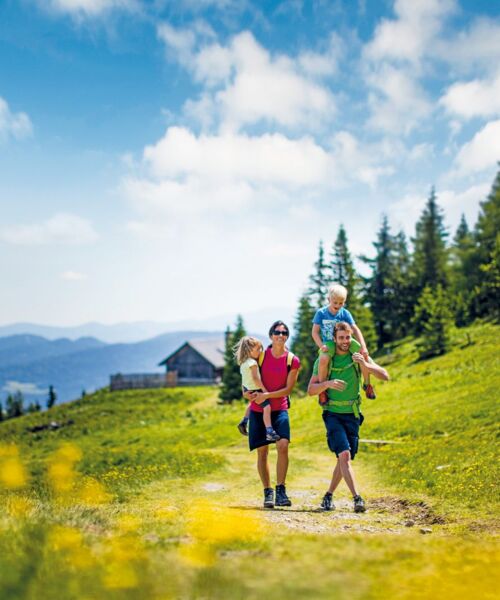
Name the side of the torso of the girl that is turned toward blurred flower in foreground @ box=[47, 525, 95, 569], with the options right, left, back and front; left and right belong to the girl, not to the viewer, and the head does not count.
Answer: right

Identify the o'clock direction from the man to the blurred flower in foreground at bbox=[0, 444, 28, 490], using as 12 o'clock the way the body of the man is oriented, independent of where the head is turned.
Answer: The blurred flower in foreground is roughly at 1 o'clock from the man.

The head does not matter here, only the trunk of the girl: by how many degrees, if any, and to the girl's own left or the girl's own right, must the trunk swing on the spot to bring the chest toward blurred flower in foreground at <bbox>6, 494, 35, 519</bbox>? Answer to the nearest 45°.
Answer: approximately 135° to the girl's own right

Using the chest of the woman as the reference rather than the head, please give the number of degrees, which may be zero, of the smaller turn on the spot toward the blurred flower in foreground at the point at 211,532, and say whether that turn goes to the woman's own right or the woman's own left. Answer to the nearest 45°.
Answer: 0° — they already face it

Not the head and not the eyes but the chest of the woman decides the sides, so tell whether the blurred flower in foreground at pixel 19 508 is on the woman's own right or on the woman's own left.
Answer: on the woman's own right
